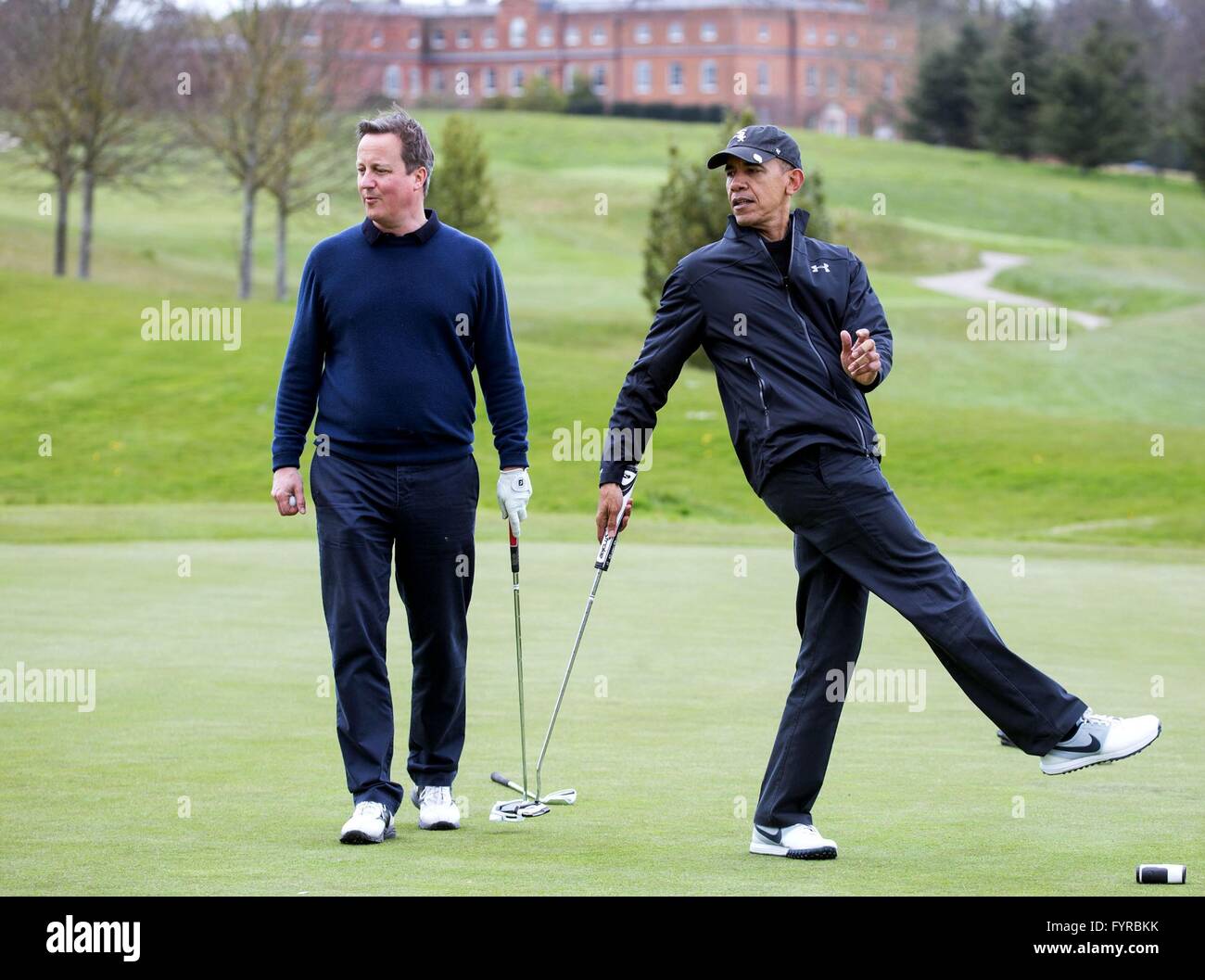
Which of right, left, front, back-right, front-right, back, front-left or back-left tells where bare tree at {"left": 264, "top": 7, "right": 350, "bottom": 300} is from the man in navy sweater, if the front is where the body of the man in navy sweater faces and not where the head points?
back

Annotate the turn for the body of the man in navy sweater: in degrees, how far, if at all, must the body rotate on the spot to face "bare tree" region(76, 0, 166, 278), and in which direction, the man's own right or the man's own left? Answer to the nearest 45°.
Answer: approximately 180°

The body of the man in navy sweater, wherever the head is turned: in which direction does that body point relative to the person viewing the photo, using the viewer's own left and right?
facing the viewer

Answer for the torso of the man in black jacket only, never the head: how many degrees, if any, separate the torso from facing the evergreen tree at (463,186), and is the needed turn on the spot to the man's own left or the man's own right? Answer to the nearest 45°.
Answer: approximately 135° to the man's own left

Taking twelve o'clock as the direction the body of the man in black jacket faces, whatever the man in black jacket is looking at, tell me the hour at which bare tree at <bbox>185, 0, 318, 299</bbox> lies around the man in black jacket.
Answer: The bare tree is roughly at 7 o'clock from the man in black jacket.

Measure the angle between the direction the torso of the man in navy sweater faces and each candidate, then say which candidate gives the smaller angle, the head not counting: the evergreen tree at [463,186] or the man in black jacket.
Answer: the man in black jacket

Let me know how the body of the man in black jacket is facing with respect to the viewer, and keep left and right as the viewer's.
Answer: facing the viewer and to the right of the viewer

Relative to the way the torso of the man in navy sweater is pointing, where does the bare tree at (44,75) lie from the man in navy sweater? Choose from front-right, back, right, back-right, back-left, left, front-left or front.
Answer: back
